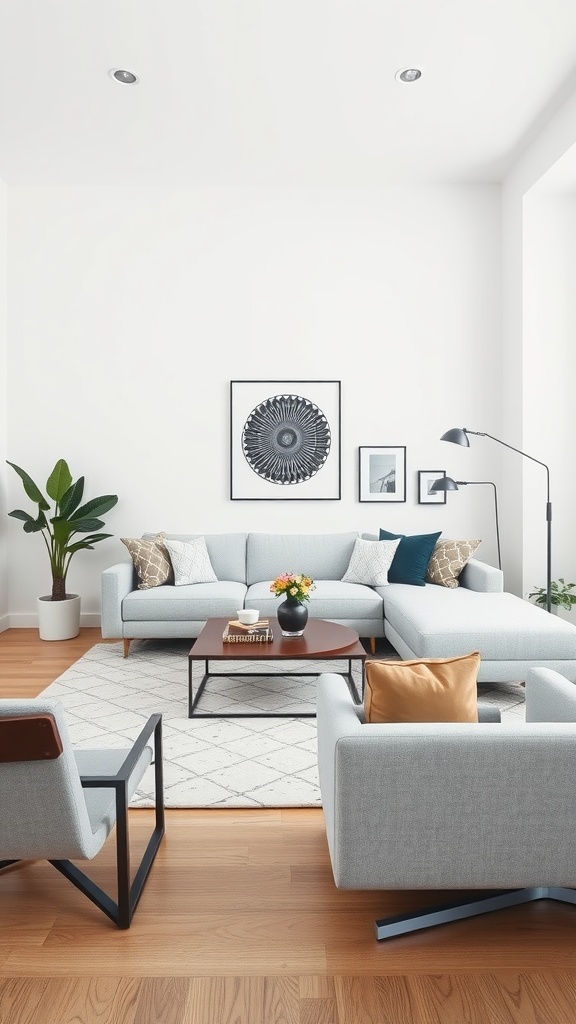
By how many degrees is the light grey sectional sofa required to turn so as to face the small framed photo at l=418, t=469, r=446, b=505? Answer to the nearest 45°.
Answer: approximately 135° to its left

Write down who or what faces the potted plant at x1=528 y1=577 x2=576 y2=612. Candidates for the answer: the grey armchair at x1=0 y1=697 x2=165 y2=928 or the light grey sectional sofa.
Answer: the grey armchair

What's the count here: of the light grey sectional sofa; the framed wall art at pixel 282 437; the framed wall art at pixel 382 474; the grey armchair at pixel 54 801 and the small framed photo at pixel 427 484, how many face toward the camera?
4

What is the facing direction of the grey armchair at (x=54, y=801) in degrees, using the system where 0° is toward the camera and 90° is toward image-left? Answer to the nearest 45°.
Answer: approximately 225°

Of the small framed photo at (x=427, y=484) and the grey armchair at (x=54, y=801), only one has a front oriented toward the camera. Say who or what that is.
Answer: the small framed photo

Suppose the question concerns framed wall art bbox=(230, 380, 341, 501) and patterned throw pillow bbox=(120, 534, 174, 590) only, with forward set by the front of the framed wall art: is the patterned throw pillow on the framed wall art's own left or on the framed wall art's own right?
on the framed wall art's own right

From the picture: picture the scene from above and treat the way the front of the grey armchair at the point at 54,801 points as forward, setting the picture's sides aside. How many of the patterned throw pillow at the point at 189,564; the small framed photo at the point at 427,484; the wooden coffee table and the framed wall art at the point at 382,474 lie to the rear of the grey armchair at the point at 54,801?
0

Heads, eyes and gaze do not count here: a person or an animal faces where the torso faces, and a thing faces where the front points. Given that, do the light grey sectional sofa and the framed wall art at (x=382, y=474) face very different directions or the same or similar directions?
same or similar directions

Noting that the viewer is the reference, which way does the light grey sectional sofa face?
facing the viewer

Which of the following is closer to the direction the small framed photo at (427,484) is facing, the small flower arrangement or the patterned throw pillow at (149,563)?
the small flower arrangement

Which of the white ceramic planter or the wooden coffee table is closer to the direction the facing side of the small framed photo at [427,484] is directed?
the wooden coffee table

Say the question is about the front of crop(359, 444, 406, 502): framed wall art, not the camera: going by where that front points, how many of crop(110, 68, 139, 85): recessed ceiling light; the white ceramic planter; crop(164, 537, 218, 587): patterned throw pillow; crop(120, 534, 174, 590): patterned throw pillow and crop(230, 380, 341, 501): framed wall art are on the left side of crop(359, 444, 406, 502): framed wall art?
0

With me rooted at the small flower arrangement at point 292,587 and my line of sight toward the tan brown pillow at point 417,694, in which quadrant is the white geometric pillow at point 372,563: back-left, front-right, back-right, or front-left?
back-left

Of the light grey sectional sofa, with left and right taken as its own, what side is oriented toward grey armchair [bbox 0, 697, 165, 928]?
front

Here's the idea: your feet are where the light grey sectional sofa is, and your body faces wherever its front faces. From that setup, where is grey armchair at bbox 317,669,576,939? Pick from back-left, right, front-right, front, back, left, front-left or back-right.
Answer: front

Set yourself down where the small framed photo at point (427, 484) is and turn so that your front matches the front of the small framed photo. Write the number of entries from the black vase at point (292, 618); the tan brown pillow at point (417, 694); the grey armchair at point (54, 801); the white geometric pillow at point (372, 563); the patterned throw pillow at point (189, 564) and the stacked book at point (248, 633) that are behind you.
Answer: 0

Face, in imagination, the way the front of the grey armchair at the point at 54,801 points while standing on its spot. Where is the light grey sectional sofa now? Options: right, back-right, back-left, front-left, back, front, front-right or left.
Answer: front

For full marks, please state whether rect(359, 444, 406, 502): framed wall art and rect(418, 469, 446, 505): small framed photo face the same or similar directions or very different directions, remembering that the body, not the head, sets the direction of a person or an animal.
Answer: same or similar directions

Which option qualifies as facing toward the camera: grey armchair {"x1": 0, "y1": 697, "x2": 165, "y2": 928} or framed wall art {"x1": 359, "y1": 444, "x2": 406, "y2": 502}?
the framed wall art

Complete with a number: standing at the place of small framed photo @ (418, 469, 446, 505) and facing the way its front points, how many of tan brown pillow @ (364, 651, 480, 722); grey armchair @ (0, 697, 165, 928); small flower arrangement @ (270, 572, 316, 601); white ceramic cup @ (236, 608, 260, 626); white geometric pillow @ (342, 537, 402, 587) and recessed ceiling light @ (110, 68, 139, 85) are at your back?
0

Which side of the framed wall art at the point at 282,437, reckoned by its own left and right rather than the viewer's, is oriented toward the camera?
front

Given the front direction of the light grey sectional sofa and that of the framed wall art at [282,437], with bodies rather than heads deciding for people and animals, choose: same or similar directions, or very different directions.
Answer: same or similar directions

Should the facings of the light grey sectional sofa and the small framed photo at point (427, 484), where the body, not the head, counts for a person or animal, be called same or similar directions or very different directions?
same or similar directions
